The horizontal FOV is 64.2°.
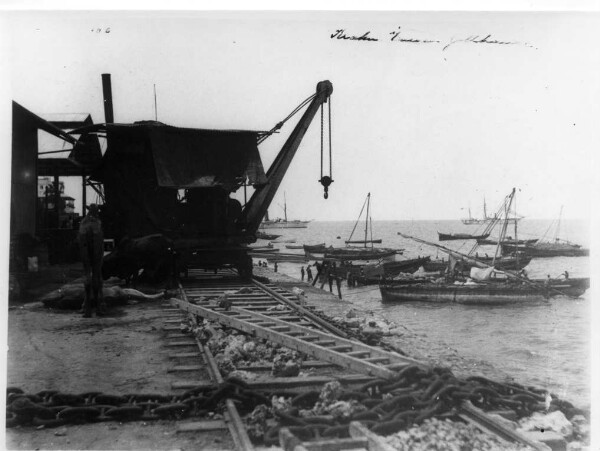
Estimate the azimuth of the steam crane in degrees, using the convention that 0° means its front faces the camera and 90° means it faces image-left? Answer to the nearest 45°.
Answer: approximately 270°

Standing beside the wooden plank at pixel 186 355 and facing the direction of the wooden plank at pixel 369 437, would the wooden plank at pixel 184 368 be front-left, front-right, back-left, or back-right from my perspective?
front-right

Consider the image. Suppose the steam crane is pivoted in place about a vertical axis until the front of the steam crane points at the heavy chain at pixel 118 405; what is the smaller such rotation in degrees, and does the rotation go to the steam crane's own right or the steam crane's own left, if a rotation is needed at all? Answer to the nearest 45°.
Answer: approximately 90° to the steam crane's own right

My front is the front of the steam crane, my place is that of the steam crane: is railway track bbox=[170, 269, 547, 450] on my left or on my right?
on my right

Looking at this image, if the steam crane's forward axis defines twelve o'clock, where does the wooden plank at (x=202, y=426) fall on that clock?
The wooden plank is roughly at 3 o'clock from the steam crane.
